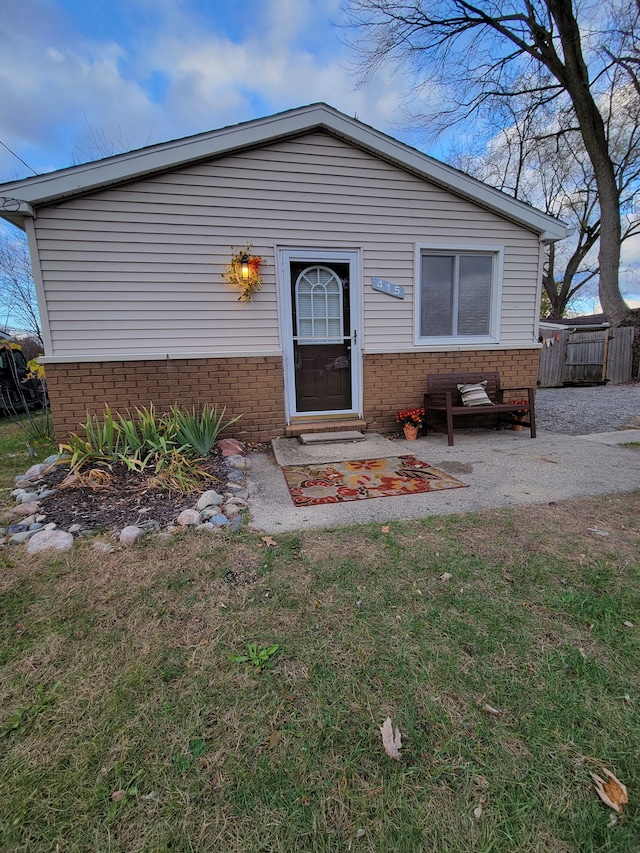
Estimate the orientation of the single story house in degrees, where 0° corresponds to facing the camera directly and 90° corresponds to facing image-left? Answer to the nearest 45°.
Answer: approximately 0°

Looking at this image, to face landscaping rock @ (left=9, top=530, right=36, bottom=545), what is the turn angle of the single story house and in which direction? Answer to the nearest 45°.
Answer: approximately 45° to its right

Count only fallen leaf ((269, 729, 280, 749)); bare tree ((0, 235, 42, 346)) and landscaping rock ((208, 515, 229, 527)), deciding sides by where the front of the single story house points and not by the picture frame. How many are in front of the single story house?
2

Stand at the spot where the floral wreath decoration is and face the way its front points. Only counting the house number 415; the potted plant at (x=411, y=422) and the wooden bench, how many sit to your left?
3

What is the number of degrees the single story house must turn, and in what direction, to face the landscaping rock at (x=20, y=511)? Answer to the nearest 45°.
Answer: approximately 45° to its right

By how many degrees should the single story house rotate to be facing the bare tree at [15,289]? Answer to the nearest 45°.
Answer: approximately 135° to its right

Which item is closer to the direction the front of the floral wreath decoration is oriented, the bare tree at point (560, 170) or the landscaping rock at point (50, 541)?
the landscaping rock

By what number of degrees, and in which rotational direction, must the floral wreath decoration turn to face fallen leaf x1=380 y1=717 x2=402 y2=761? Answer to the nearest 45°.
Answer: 0° — it already faces it

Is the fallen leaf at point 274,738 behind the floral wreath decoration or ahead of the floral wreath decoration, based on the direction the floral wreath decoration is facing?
ahead

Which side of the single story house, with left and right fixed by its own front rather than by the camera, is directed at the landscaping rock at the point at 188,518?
front

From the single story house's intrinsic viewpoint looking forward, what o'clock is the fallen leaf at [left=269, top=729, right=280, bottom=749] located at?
The fallen leaf is roughly at 12 o'clock from the single story house.

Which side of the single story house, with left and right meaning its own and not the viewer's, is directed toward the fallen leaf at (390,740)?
front
